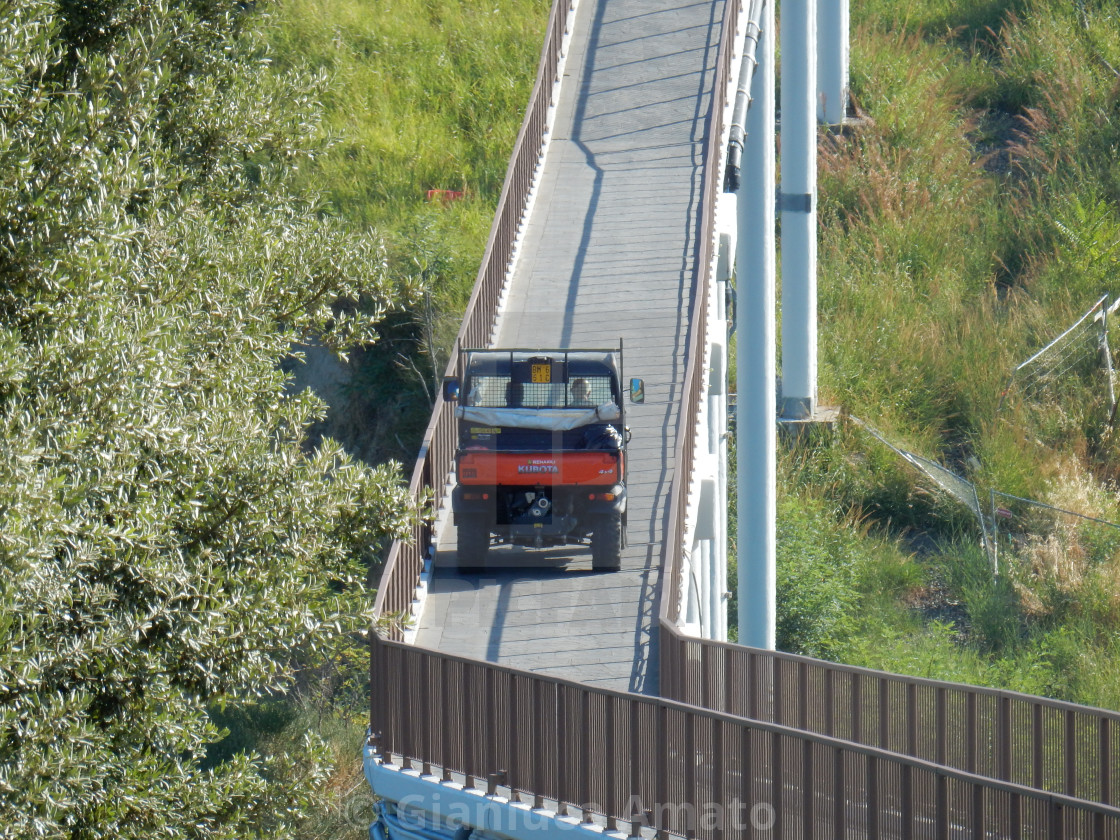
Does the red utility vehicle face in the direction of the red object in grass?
yes

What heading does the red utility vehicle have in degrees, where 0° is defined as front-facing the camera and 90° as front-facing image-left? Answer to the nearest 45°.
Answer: approximately 180°
